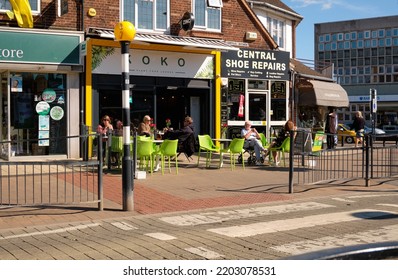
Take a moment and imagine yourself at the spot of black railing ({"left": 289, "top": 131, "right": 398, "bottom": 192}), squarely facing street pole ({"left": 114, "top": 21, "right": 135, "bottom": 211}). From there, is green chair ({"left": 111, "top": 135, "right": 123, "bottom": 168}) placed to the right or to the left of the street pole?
right

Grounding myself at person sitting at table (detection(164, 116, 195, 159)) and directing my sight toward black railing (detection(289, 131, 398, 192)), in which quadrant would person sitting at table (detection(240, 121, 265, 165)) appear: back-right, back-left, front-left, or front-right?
front-left

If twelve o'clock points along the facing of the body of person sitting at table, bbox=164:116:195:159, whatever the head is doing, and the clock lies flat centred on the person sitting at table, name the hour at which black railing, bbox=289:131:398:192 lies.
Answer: The black railing is roughly at 7 o'clock from the person sitting at table.

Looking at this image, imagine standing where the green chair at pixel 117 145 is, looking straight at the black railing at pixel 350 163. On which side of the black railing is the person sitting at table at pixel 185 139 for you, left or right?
left

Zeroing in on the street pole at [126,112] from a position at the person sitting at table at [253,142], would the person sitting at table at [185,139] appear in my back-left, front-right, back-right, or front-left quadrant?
front-right

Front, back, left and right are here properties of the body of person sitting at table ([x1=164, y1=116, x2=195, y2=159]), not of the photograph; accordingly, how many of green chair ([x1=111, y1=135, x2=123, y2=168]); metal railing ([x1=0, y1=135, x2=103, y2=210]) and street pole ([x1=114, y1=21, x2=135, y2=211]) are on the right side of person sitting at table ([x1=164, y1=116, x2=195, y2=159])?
0

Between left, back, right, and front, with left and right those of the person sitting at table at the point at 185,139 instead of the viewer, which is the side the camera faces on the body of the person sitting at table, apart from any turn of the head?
left
